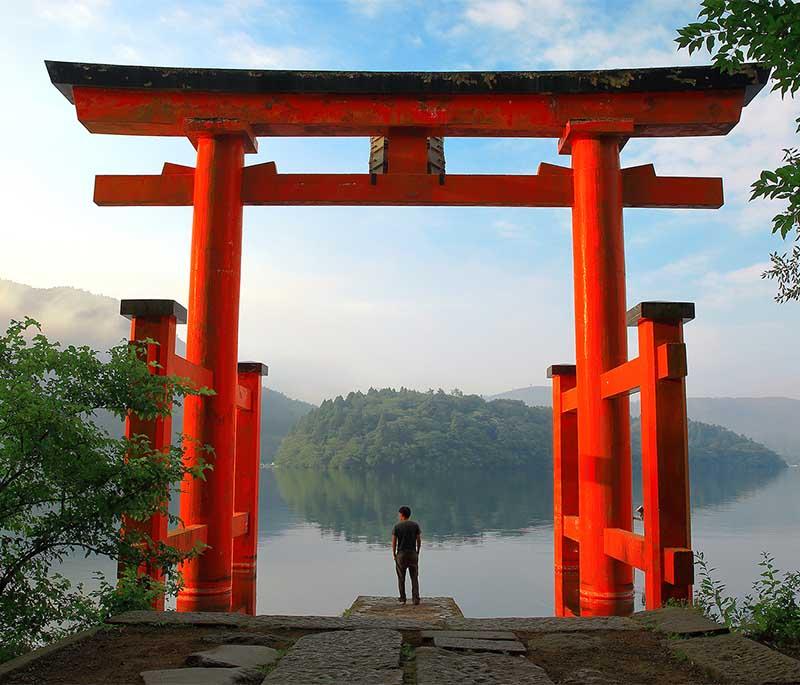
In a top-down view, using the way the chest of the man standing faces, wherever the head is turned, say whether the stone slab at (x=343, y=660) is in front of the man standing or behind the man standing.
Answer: behind

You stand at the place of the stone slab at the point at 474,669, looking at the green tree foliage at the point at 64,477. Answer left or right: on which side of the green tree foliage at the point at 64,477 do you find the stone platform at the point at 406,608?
right

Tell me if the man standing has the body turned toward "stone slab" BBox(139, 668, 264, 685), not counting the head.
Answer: no

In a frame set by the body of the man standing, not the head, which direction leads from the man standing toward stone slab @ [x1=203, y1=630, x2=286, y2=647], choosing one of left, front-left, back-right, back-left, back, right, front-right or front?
back

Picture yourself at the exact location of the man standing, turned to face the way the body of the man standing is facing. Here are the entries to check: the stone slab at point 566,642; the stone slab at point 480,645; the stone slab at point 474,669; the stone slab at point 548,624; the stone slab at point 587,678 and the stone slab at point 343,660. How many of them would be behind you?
6

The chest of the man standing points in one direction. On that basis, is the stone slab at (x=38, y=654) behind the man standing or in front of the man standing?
behind

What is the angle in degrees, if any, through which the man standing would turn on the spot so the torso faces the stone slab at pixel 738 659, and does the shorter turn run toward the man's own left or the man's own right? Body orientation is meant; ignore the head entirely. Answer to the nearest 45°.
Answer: approximately 180°

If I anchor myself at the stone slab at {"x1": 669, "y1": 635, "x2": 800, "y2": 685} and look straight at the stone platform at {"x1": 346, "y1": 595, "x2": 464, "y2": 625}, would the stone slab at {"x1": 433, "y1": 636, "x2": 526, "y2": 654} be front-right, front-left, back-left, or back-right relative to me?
front-left

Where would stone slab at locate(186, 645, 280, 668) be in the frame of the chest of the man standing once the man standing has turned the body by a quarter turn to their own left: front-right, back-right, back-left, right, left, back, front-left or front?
left

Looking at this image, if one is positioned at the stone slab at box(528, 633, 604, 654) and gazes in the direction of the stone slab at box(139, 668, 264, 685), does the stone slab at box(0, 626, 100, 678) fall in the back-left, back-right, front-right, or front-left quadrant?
front-right

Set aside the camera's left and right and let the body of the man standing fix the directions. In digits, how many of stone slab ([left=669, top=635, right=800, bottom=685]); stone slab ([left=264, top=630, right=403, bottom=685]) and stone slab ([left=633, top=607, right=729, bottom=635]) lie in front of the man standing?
0

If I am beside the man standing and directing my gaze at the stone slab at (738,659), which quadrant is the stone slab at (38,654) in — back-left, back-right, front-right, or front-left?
front-right

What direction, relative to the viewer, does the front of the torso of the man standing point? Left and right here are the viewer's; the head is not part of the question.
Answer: facing away from the viewer

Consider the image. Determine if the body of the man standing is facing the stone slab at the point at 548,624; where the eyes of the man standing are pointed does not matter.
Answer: no

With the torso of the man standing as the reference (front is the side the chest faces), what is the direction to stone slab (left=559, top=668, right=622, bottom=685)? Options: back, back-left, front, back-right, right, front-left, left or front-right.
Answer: back
